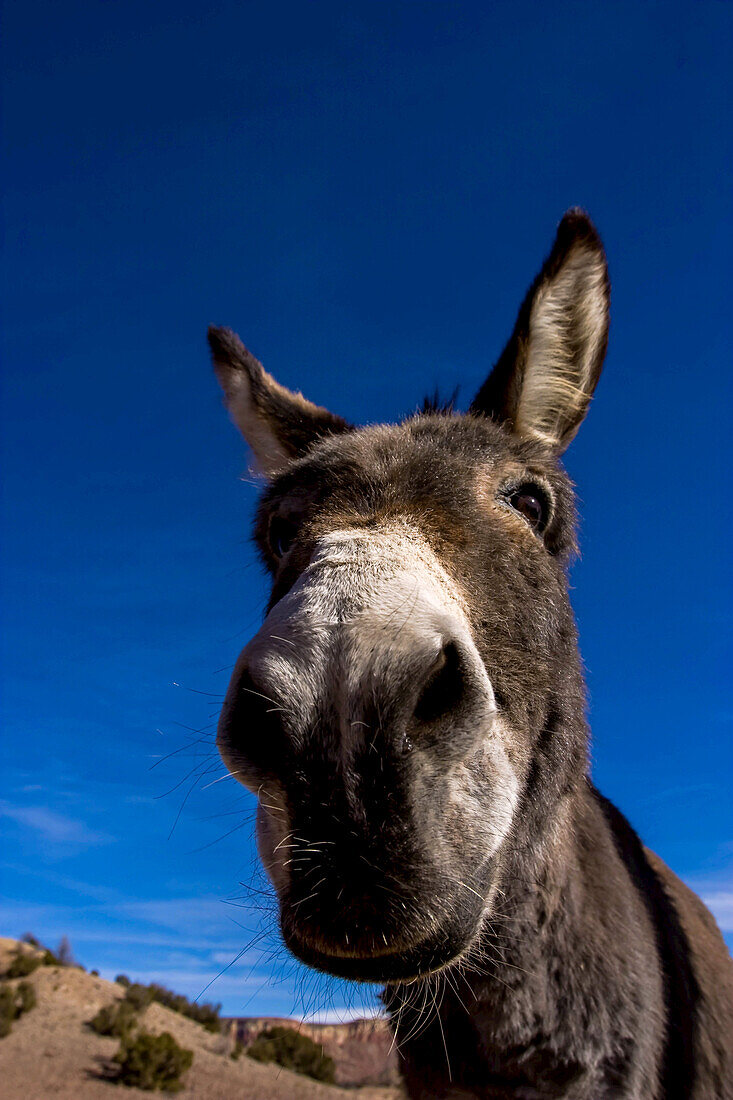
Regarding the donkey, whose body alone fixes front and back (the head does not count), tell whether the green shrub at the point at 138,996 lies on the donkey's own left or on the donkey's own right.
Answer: on the donkey's own right

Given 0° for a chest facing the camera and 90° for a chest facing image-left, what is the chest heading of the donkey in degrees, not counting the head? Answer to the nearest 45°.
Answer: approximately 45°

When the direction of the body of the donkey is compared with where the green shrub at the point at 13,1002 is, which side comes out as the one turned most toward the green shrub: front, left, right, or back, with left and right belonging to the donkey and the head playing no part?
right

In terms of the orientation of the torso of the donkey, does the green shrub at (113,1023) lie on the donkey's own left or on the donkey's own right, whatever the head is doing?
on the donkey's own right
